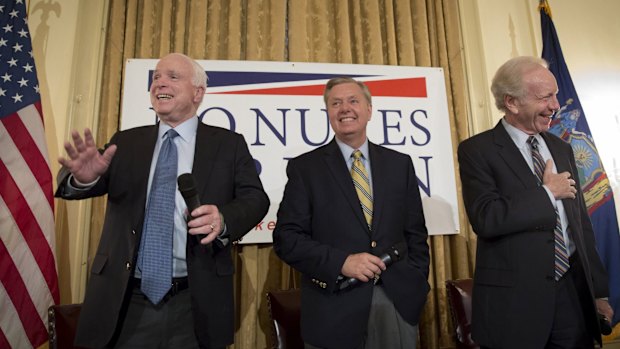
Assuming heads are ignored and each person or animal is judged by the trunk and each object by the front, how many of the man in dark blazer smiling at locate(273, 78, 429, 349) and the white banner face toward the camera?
2

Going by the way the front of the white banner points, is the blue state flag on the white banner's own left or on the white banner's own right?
on the white banner's own left

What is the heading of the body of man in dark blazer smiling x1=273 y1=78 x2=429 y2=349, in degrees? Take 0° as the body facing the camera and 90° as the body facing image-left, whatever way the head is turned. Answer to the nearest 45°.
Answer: approximately 0°

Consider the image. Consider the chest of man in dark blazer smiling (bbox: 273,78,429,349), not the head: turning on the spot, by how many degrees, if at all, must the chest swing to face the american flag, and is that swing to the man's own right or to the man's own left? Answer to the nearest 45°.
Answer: approximately 90° to the man's own right

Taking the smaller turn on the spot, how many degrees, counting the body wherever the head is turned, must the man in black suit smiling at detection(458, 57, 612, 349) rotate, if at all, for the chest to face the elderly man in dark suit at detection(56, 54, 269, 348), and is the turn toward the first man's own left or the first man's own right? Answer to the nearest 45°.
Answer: approximately 90° to the first man's own right

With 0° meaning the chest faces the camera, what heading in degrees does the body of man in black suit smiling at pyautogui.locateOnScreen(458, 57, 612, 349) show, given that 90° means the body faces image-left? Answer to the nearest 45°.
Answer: approximately 315°

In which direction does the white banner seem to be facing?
toward the camera

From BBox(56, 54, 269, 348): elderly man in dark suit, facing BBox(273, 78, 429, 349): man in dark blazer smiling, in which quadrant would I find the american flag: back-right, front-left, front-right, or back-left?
back-left

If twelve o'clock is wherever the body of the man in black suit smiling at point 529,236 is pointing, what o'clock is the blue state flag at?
The blue state flag is roughly at 8 o'clock from the man in black suit smiling.

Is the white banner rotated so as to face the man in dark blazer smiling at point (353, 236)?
yes

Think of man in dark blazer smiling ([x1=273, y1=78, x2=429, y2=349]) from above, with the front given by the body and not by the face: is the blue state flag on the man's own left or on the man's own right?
on the man's own left

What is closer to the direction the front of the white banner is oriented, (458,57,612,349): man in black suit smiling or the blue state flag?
the man in black suit smiling
